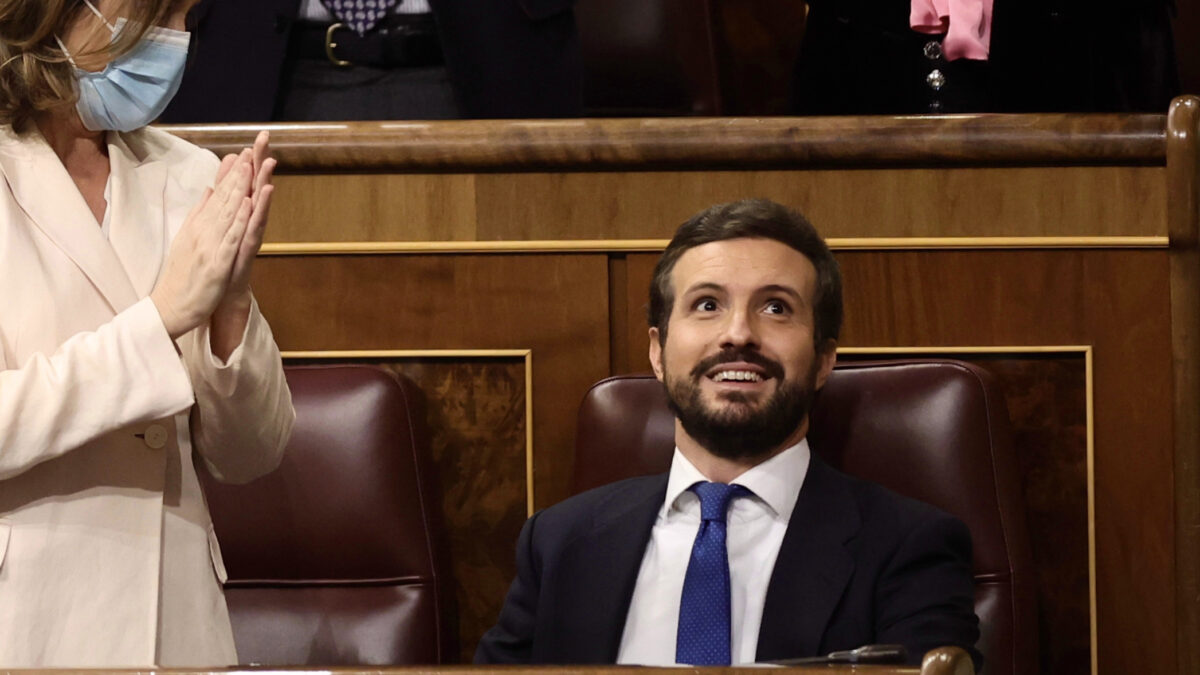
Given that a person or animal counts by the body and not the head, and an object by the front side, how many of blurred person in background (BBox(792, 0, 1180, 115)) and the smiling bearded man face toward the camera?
2

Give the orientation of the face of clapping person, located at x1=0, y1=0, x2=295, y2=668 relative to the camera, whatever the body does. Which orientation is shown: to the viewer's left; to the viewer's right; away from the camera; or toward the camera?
to the viewer's right

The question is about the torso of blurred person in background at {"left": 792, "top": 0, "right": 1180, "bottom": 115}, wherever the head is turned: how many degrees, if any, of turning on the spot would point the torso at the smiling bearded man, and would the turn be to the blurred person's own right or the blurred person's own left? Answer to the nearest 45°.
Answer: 0° — they already face them

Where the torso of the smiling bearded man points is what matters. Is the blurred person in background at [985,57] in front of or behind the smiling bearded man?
behind

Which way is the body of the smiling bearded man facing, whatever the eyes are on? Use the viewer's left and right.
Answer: facing the viewer

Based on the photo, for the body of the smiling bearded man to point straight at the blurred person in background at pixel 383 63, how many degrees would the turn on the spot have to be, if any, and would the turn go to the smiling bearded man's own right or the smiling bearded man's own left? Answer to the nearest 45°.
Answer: approximately 135° to the smiling bearded man's own right

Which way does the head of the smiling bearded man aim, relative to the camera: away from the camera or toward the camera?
toward the camera

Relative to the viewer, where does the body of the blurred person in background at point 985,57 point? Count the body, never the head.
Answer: toward the camera

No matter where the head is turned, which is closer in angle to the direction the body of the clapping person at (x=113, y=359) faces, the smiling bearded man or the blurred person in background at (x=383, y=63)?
the smiling bearded man

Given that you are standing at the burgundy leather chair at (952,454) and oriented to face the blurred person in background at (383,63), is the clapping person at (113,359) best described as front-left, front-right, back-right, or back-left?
front-left

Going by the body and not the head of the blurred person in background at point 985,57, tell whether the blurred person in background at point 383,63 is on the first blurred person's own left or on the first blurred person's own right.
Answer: on the first blurred person's own right

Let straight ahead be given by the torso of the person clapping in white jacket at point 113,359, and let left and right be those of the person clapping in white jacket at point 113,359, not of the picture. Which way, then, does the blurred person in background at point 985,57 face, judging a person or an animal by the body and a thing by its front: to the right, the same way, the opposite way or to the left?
to the right
